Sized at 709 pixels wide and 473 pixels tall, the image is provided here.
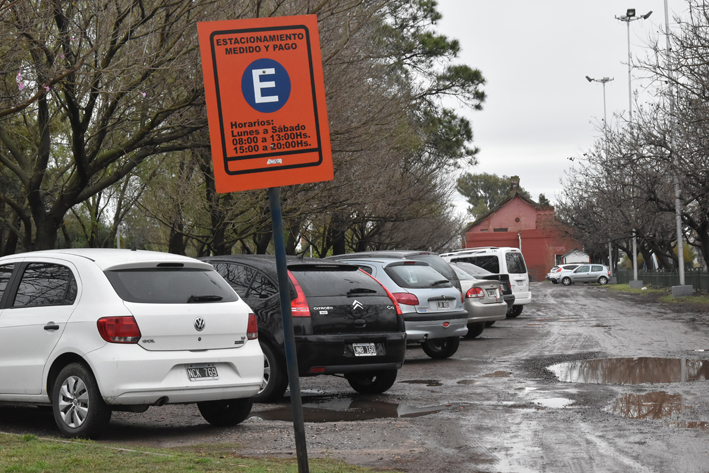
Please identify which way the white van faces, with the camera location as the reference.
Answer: facing away from the viewer and to the left of the viewer

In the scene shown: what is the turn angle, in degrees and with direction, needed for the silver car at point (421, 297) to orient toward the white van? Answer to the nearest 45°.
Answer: approximately 45° to its right

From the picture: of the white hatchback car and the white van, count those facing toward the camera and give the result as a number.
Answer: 0

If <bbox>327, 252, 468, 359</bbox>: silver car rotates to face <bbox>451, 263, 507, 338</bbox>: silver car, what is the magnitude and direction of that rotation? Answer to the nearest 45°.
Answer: approximately 45° to its right

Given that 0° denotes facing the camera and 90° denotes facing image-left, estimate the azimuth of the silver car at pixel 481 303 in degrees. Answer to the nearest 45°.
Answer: approximately 135°

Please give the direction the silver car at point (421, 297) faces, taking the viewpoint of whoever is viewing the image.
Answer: facing away from the viewer and to the left of the viewer

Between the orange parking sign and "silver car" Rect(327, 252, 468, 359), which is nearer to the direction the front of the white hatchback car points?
the silver car

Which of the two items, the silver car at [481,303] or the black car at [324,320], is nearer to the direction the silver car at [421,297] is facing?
the silver car

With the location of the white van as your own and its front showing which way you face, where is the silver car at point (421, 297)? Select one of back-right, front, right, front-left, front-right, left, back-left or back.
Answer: back-left

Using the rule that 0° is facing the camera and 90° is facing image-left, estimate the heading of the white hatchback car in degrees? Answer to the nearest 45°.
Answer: approximately 135°

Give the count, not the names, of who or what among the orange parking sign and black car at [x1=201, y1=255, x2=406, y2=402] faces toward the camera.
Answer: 1
